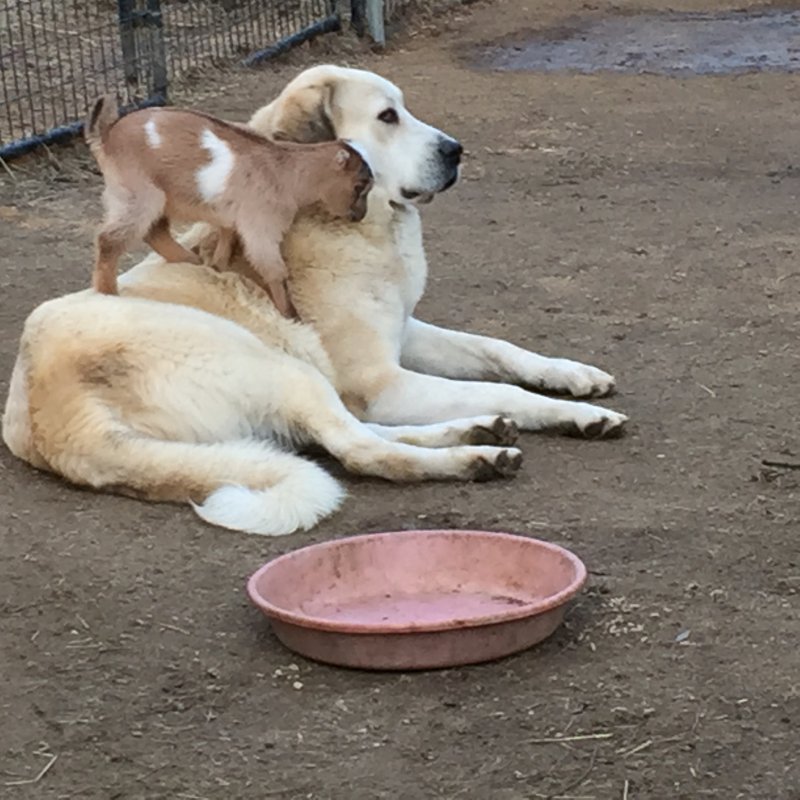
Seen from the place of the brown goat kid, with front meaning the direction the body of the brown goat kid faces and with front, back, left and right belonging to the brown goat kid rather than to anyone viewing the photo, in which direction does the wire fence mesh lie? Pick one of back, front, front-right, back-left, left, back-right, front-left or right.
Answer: left

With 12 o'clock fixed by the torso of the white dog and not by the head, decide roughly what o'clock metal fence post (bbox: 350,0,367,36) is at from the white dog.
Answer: The metal fence post is roughly at 9 o'clock from the white dog.

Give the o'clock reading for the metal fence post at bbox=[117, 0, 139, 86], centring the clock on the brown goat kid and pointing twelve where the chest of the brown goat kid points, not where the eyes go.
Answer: The metal fence post is roughly at 9 o'clock from the brown goat kid.

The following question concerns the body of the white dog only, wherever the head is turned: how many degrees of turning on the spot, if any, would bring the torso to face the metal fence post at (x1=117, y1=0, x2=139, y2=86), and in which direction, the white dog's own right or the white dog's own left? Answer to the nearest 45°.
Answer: approximately 90° to the white dog's own left

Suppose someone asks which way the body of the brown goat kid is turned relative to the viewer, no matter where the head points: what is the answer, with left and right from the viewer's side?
facing to the right of the viewer

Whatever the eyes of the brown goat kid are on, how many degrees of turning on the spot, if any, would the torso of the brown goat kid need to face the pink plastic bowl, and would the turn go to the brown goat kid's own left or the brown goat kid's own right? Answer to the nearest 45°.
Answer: approximately 90° to the brown goat kid's own right

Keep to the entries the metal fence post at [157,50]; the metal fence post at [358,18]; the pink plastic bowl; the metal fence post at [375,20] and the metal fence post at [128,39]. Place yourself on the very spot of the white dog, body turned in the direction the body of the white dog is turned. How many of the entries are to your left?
4

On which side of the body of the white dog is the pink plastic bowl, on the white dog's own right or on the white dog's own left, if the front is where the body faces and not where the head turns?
on the white dog's own right

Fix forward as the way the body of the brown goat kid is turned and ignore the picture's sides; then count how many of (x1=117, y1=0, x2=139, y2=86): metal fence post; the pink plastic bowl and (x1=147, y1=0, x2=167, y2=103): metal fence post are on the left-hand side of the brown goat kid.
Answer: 2

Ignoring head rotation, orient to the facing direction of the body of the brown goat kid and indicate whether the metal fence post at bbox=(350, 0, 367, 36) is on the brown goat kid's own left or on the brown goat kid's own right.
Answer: on the brown goat kid's own left

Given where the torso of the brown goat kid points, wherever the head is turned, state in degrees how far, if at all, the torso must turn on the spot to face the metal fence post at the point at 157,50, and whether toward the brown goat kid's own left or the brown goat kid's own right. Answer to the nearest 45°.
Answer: approximately 90° to the brown goat kid's own left

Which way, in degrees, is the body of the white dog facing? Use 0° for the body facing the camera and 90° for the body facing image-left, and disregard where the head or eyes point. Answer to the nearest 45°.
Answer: approximately 270°
